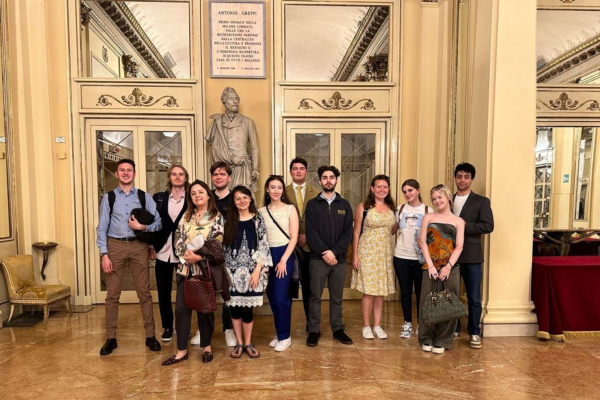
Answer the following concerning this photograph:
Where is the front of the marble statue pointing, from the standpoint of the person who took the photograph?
facing the viewer

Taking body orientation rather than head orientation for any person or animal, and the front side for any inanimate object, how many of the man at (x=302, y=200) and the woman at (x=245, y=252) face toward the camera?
2

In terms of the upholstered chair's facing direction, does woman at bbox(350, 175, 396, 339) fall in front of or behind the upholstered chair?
in front

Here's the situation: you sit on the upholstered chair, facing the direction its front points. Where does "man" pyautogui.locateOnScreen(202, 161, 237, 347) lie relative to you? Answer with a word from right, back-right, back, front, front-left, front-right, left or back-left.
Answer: front

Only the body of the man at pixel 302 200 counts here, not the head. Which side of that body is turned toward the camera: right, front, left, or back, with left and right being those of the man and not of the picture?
front

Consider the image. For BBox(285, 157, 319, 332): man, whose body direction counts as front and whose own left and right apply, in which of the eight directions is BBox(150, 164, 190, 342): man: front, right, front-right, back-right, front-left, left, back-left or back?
right

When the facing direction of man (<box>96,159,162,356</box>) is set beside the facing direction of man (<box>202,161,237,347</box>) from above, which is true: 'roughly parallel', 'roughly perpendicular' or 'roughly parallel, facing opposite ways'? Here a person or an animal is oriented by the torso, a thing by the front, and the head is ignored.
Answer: roughly parallel

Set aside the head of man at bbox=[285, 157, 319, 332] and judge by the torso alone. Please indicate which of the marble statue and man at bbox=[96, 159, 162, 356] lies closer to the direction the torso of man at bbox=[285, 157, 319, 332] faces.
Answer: the man

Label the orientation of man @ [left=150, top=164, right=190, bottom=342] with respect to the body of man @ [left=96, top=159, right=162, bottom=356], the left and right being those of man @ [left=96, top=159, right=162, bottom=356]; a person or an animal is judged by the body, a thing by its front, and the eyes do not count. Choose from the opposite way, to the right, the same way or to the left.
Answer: the same way

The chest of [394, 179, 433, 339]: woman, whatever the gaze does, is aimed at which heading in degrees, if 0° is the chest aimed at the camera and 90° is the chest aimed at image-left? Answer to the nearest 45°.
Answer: approximately 0°

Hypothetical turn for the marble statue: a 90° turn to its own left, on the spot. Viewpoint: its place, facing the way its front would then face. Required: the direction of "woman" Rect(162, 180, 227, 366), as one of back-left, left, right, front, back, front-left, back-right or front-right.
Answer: right

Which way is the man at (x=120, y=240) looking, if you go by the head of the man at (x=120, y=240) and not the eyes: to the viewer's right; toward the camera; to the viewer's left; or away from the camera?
toward the camera

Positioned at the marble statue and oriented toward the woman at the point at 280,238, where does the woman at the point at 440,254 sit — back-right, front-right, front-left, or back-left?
front-left

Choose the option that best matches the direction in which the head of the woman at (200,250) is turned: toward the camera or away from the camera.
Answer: toward the camera

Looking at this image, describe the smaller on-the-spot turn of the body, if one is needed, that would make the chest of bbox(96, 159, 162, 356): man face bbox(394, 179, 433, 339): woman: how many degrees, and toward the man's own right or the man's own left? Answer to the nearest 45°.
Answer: approximately 90° to the man's own left

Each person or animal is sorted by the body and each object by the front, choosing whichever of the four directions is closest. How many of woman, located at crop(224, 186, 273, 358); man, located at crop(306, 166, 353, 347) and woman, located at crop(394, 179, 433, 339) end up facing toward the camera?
3

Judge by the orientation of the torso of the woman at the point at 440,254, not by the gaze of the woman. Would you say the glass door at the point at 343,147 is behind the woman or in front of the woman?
behind

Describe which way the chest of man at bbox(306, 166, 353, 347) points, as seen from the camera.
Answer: toward the camera

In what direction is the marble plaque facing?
toward the camera

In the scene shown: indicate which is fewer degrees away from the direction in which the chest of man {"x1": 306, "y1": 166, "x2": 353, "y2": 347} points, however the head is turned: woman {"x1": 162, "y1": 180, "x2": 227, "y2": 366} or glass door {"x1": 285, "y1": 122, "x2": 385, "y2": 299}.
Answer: the woman
